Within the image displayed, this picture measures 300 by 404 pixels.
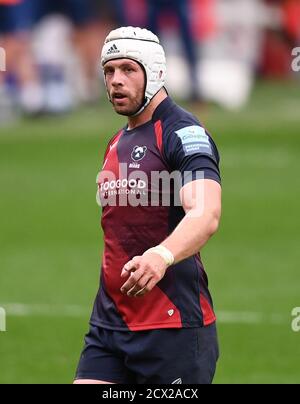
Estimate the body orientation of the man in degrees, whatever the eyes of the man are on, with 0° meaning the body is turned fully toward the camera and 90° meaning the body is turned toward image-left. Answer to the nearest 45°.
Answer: approximately 45°
